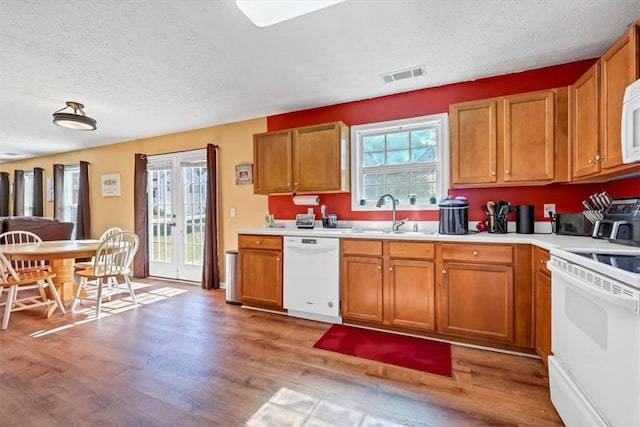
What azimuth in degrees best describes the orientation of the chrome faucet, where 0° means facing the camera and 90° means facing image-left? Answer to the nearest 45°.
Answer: approximately 45°

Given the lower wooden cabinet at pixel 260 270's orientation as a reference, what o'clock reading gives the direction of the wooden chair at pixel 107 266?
The wooden chair is roughly at 2 o'clock from the lower wooden cabinet.

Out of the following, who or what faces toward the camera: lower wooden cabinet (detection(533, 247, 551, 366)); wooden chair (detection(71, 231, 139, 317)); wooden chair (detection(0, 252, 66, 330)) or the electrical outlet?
the electrical outlet

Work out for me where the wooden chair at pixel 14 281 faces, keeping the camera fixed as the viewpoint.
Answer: facing away from the viewer and to the right of the viewer

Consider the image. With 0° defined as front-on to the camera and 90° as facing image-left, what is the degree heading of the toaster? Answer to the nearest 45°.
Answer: approximately 45°

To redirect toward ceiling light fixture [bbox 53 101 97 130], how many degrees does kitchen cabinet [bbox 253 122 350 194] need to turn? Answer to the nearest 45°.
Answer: approximately 45° to its right

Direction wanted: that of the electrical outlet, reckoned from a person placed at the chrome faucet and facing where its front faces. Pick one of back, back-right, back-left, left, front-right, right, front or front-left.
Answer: back-left

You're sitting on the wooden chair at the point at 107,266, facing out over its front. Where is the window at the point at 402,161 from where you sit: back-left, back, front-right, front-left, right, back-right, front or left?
back

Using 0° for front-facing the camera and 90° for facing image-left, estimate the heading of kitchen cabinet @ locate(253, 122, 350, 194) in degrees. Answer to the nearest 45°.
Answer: approximately 45°

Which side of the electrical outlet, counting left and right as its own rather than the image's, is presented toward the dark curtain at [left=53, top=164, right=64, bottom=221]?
right

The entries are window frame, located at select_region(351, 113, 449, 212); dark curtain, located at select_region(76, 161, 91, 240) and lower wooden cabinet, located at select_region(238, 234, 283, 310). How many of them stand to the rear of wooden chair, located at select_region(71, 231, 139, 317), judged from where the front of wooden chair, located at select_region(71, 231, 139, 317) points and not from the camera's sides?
2

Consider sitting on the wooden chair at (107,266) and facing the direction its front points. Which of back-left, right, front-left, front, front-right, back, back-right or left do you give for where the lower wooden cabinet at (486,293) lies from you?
back
